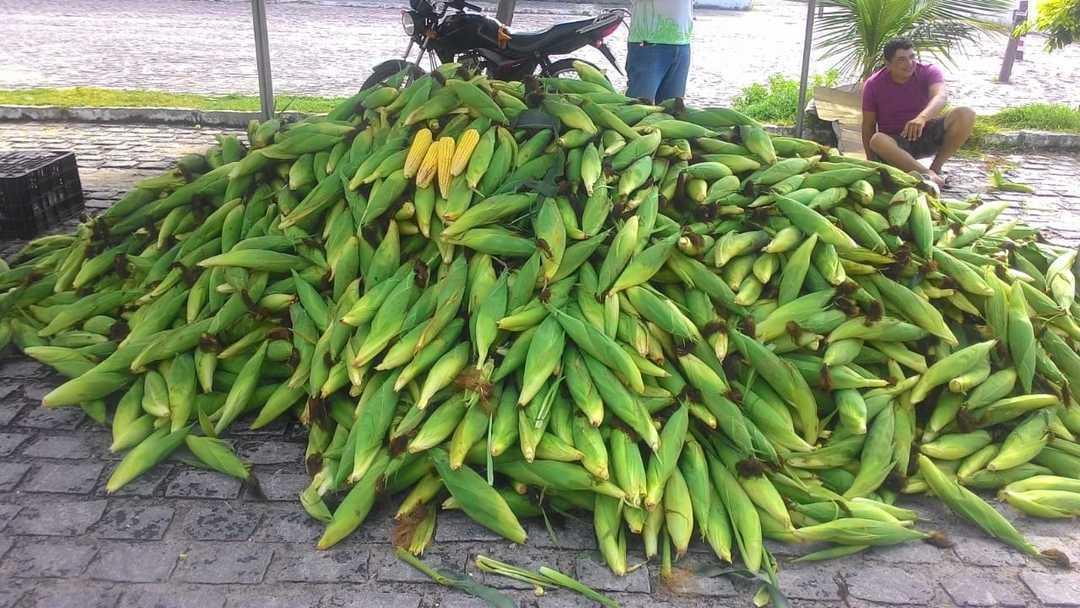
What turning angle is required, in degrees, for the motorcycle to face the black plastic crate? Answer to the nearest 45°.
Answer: approximately 45° to its left

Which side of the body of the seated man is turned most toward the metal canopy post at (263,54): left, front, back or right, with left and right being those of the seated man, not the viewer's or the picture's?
right

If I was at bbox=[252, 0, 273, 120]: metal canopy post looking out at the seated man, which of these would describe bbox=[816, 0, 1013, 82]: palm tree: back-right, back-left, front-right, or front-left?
front-left

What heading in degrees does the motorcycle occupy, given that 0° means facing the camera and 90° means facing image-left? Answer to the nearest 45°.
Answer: approximately 90°

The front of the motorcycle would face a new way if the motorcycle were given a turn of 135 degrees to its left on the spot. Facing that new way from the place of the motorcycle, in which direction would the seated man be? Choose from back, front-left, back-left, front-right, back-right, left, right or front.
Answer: front-left

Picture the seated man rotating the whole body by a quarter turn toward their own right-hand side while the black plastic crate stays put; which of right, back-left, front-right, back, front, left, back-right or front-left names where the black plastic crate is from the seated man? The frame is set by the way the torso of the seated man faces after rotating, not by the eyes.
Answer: front

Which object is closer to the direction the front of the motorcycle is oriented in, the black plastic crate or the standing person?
the black plastic crate

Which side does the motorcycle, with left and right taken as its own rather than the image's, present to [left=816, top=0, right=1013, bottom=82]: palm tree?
back
